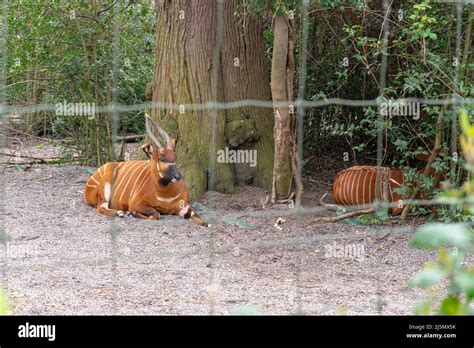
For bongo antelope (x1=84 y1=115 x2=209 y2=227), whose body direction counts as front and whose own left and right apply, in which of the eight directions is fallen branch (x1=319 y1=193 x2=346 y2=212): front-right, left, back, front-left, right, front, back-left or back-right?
front-left

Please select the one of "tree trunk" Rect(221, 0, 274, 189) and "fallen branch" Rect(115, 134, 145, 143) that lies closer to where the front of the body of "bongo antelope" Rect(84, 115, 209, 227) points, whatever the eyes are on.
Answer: the tree trunk

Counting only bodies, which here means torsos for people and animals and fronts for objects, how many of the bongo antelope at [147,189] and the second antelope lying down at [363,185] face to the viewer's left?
0

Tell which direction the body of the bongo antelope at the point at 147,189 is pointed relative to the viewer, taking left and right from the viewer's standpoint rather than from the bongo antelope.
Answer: facing the viewer and to the right of the viewer

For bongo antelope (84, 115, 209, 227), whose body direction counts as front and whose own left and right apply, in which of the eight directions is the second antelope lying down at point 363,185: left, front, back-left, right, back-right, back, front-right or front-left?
front-left

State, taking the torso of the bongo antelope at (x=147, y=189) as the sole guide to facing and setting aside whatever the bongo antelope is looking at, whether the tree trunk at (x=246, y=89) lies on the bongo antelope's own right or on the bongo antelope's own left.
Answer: on the bongo antelope's own left

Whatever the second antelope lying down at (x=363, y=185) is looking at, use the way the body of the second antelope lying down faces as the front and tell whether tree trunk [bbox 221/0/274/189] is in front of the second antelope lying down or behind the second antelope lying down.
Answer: behind

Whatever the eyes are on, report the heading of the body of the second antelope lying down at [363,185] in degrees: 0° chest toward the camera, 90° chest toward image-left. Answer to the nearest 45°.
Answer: approximately 270°

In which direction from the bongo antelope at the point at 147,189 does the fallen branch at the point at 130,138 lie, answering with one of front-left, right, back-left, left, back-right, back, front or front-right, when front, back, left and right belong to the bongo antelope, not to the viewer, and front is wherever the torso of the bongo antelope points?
back-left
